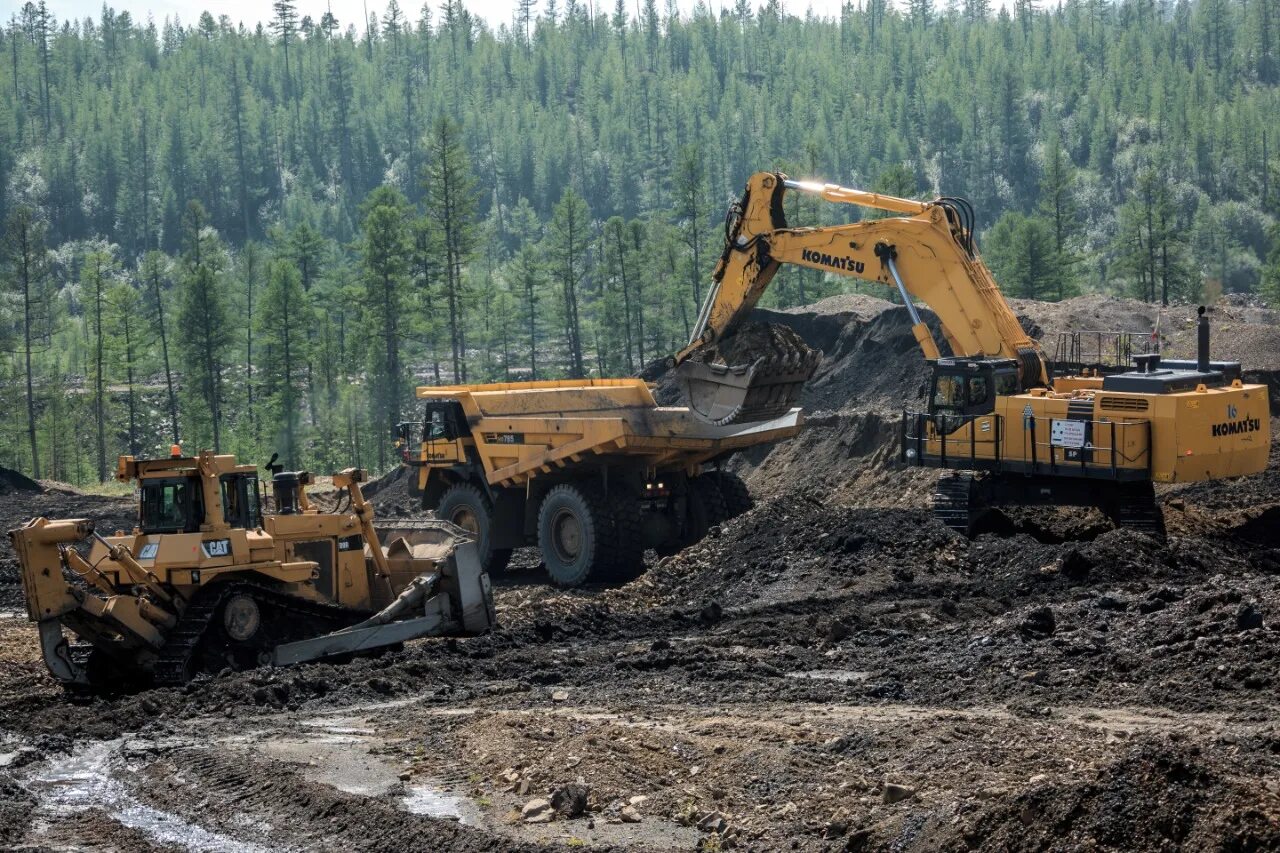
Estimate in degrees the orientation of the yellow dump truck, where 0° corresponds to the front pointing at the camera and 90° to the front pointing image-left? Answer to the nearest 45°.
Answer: approximately 135°

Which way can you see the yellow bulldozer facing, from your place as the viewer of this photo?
facing away from the viewer and to the right of the viewer

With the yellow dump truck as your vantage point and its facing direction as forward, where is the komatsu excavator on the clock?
The komatsu excavator is roughly at 5 o'clock from the yellow dump truck.

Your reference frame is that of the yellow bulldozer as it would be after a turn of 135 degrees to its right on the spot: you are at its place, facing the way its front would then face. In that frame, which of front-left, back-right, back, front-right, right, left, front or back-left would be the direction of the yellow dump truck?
back-left

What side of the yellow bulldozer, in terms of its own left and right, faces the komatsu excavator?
front
